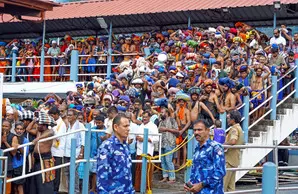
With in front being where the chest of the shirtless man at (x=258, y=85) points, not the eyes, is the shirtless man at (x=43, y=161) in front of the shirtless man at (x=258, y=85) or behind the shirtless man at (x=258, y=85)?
in front

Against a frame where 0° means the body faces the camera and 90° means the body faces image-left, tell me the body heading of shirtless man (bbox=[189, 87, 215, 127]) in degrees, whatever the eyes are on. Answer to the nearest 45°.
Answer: approximately 45°

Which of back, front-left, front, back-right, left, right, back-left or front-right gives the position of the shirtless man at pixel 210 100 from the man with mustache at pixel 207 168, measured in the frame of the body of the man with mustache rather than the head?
back-right

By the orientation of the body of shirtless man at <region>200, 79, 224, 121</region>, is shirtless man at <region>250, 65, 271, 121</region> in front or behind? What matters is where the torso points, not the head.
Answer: behind

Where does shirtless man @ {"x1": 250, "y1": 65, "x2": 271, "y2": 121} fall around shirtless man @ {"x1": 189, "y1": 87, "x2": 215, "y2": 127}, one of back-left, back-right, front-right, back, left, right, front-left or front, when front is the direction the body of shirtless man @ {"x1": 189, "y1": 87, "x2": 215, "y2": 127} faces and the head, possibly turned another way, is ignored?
back

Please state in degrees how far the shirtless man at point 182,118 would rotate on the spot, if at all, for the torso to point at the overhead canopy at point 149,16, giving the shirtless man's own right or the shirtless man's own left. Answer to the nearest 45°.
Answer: approximately 135° to the shirtless man's own right
